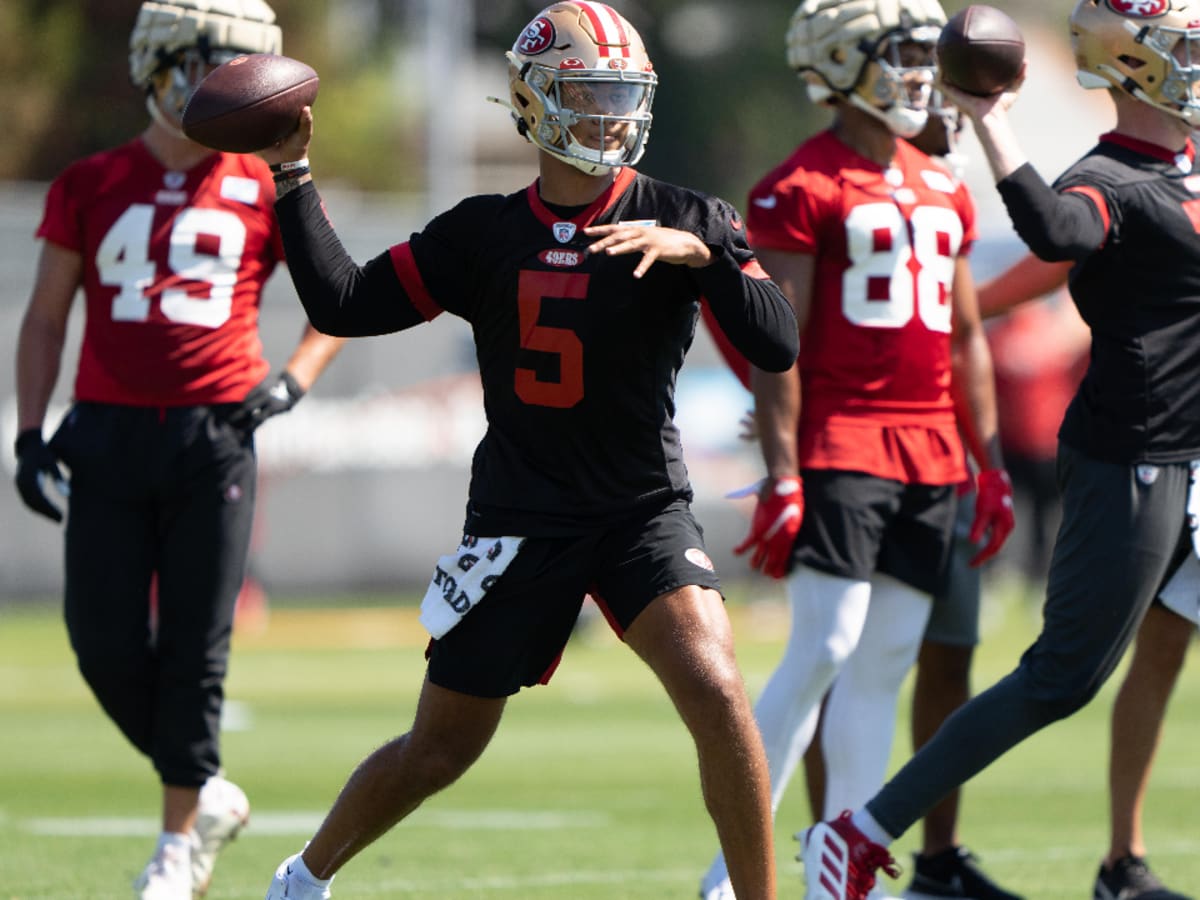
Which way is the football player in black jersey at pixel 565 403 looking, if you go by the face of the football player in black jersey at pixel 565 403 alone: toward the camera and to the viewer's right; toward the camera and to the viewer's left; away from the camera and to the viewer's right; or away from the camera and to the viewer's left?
toward the camera and to the viewer's right

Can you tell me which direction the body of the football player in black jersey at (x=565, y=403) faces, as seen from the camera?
toward the camera

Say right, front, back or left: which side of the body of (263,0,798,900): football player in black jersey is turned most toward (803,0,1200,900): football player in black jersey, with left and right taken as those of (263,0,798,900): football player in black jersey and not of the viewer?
left
